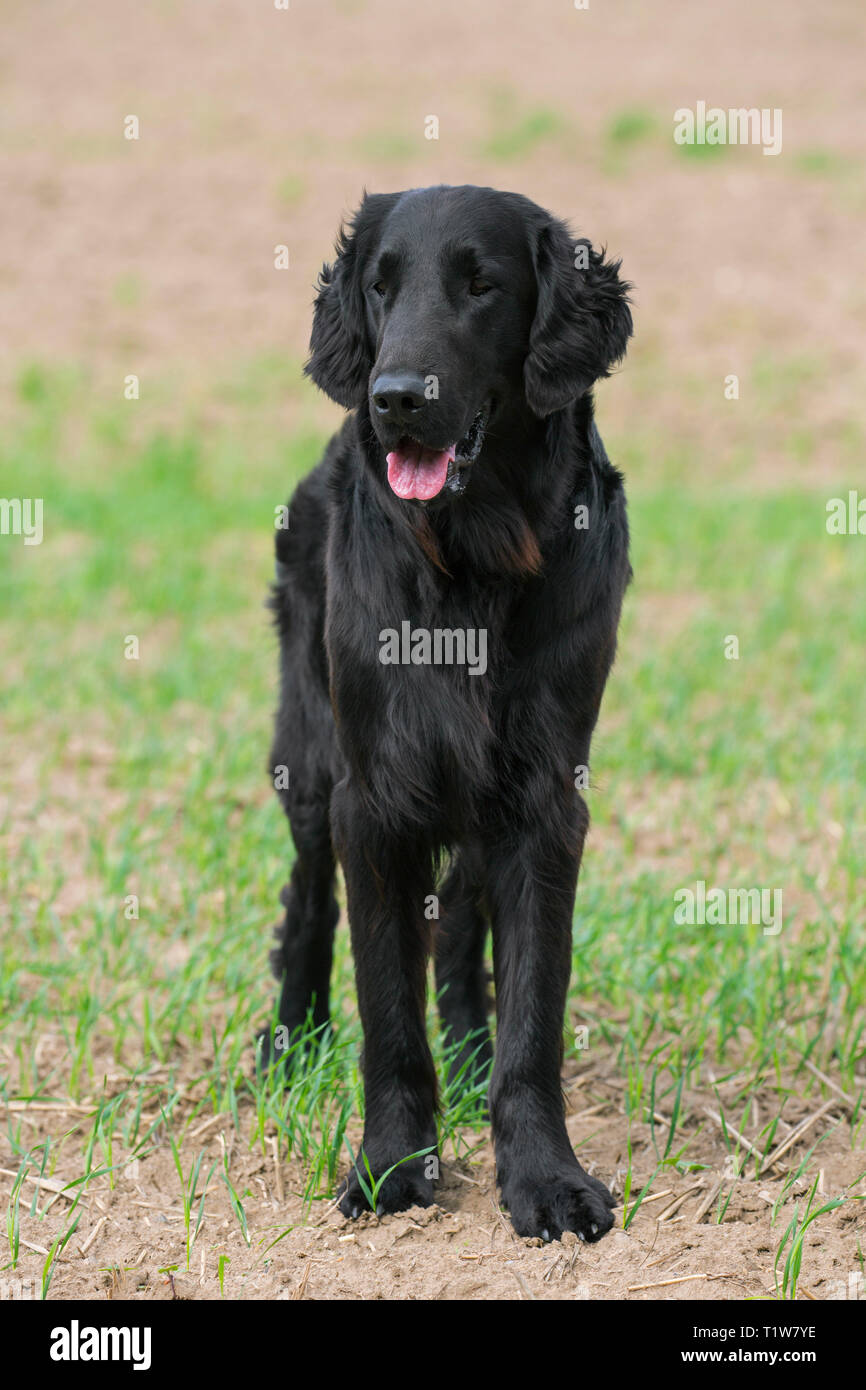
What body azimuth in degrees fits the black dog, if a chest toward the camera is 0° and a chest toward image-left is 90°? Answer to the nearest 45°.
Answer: approximately 0°
